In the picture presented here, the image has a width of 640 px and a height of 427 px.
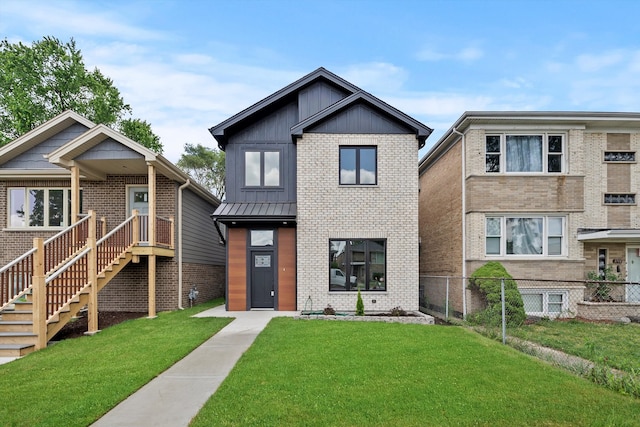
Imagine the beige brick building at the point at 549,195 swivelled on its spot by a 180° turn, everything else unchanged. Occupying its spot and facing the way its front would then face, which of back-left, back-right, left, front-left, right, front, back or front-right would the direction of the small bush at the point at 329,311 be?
back-left

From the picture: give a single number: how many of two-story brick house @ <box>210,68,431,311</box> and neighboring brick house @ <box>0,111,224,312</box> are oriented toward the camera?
2

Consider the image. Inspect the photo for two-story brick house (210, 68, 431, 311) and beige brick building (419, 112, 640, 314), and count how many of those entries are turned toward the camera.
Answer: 2

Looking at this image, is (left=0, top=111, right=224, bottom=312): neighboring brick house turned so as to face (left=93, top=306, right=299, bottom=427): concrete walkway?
yes

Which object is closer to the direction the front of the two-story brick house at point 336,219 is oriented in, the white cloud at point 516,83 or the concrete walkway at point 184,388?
the concrete walkway

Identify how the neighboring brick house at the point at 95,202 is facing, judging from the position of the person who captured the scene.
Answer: facing the viewer

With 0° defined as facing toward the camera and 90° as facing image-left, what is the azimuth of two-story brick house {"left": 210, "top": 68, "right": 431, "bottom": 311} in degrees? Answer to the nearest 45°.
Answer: approximately 0°

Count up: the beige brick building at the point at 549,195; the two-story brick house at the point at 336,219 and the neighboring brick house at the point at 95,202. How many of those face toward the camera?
3

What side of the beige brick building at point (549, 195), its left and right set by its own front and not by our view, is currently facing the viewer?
front

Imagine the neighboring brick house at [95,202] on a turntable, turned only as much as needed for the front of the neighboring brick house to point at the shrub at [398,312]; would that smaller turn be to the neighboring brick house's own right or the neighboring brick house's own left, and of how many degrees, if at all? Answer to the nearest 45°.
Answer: approximately 45° to the neighboring brick house's own left
